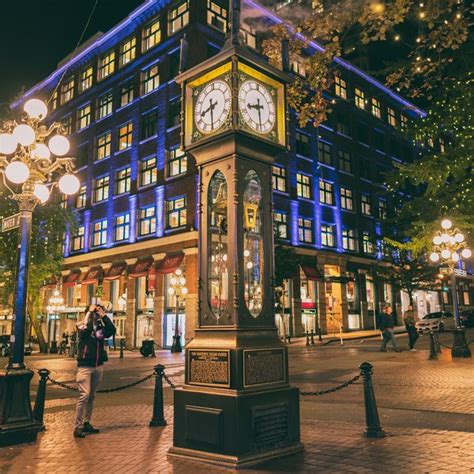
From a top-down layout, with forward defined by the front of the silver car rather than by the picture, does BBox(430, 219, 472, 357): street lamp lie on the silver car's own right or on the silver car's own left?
on the silver car's own left

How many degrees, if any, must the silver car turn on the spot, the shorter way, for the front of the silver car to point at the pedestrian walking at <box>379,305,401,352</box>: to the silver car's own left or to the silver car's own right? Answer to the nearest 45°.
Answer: approximately 45° to the silver car's own left

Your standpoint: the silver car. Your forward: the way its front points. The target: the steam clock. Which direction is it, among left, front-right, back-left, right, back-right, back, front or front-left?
front-left

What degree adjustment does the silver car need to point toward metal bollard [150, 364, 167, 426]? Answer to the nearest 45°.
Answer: approximately 45° to its left

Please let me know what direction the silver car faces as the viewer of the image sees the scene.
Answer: facing the viewer and to the left of the viewer

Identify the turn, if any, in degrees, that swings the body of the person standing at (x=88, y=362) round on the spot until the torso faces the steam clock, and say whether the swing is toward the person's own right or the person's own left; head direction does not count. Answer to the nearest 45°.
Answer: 0° — they already face it

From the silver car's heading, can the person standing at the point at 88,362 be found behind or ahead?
ahead

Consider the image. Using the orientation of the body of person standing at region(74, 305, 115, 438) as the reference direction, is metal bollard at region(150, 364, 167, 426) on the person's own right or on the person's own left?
on the person's own left

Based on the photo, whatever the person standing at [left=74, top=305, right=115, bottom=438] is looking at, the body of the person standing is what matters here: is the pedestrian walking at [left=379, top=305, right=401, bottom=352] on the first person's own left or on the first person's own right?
on the first person's own left

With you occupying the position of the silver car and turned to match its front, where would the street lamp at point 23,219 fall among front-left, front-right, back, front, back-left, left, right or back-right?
front-left

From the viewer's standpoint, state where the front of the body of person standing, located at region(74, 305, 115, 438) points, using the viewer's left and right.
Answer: facing the viewer and to the right of the viewer

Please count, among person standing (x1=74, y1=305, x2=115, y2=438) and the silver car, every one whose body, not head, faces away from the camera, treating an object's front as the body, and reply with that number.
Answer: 0
